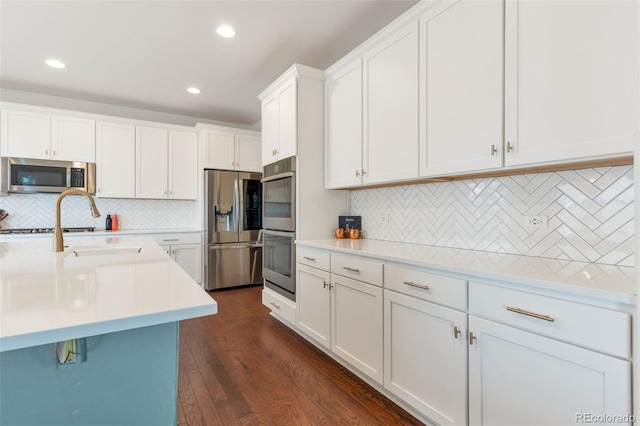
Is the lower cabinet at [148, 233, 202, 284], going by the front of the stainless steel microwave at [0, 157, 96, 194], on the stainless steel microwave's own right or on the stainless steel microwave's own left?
on the stainless steel microwave's own left

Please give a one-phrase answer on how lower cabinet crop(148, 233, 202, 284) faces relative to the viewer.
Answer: facing the viewer

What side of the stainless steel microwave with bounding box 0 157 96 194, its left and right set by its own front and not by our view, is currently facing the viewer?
front

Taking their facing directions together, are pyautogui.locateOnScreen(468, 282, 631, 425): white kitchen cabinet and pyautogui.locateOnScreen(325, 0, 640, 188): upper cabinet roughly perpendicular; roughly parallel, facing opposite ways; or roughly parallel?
roughly parallel

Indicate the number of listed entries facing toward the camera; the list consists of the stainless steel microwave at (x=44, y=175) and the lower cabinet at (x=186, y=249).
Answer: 2

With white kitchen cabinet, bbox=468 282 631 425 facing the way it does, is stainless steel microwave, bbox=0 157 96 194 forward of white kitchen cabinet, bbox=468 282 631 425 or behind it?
forward

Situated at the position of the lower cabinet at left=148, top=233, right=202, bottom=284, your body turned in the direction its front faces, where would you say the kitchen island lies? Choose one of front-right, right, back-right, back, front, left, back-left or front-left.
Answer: front

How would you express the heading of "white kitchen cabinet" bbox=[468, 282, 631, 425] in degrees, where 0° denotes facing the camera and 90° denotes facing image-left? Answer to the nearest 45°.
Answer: approximately 45°

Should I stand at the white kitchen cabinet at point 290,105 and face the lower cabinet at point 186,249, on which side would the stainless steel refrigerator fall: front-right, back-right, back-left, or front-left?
front-right

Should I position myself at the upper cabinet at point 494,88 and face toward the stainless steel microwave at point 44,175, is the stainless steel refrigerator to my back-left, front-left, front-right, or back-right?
front-right

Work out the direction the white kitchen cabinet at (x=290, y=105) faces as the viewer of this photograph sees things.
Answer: facing the viewer and to the left of the viewer

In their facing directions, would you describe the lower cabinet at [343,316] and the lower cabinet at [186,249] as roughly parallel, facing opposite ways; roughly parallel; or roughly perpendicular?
roughly perpendicular

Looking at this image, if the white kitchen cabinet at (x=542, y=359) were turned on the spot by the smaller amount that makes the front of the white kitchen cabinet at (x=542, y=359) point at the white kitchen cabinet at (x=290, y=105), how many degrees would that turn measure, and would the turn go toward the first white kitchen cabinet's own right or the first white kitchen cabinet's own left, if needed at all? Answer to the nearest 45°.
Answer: approximately 45° to the first white kitchen cabinet's own right

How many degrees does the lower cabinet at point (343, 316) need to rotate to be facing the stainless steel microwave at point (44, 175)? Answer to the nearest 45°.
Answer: approximately 45° to its right

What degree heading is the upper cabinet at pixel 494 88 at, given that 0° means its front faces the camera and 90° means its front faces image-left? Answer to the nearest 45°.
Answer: approximately 45°
